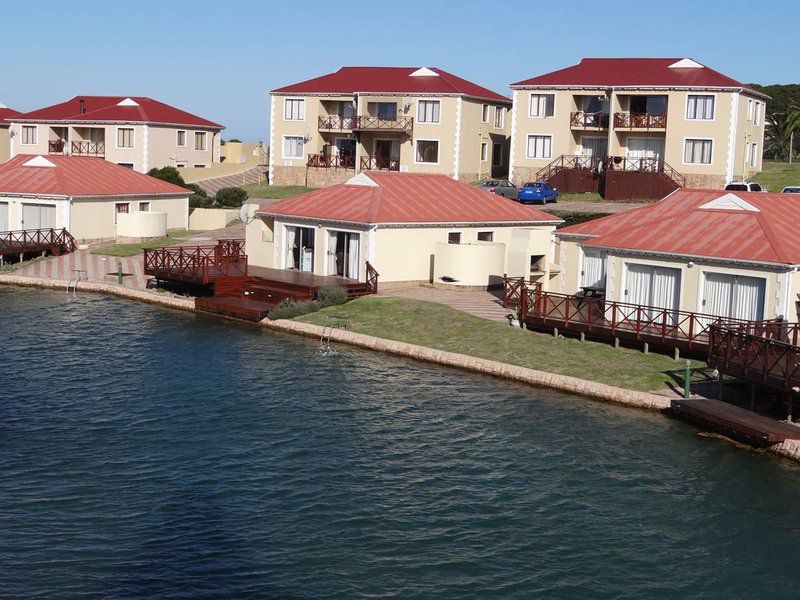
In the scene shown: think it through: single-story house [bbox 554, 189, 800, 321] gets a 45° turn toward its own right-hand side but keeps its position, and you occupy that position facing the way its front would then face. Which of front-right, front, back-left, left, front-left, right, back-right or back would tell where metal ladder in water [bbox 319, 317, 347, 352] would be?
front-right

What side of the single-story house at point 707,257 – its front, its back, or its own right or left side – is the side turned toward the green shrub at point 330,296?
right

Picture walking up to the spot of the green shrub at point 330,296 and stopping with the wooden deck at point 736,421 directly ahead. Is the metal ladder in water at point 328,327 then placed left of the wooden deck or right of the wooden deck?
right

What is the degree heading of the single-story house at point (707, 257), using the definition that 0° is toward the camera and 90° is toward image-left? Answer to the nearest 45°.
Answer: approximately 0°

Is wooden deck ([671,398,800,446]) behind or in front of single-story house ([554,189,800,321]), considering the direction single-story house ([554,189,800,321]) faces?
in front

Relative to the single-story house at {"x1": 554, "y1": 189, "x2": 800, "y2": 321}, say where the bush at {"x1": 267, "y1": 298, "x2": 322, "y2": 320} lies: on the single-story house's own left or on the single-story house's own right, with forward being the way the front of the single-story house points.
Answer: on the single-story house's own right
